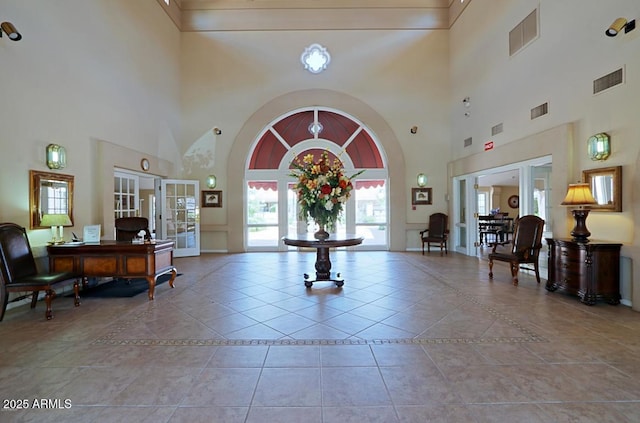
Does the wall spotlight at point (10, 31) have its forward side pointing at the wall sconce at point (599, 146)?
yes

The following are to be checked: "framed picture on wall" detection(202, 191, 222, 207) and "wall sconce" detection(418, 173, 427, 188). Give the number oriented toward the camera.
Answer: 2

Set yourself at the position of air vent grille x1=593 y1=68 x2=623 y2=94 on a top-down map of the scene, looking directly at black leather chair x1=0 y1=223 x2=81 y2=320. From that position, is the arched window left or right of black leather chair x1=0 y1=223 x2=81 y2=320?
right

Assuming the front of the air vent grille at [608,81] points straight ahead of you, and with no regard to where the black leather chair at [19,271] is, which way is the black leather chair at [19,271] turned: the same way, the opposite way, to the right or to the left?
the opposite way

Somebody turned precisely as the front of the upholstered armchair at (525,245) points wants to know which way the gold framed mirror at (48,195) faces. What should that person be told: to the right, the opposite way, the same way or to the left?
the opposite way

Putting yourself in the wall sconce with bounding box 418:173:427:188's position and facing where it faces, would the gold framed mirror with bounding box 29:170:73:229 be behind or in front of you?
in front

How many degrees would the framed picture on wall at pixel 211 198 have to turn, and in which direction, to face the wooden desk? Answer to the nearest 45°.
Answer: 0° — it already faces it

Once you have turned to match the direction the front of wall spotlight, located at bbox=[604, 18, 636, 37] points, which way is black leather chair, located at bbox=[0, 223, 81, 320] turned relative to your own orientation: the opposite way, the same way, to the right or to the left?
the opposite way

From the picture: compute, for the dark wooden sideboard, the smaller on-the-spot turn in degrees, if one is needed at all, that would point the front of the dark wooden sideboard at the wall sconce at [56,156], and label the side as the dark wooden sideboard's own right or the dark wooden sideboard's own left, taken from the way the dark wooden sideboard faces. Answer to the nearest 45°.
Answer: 0° — it already faces it

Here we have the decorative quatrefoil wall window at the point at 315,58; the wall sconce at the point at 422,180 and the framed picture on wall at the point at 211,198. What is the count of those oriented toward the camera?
3

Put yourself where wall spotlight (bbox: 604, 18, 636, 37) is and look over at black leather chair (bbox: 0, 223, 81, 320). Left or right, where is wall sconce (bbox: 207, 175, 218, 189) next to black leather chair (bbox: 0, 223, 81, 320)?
right

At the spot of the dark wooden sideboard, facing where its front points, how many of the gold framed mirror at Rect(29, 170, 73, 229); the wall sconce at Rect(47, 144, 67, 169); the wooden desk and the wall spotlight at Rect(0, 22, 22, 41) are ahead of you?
4

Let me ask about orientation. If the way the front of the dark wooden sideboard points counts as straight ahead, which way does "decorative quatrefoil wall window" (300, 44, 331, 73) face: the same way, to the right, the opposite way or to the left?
to the left
